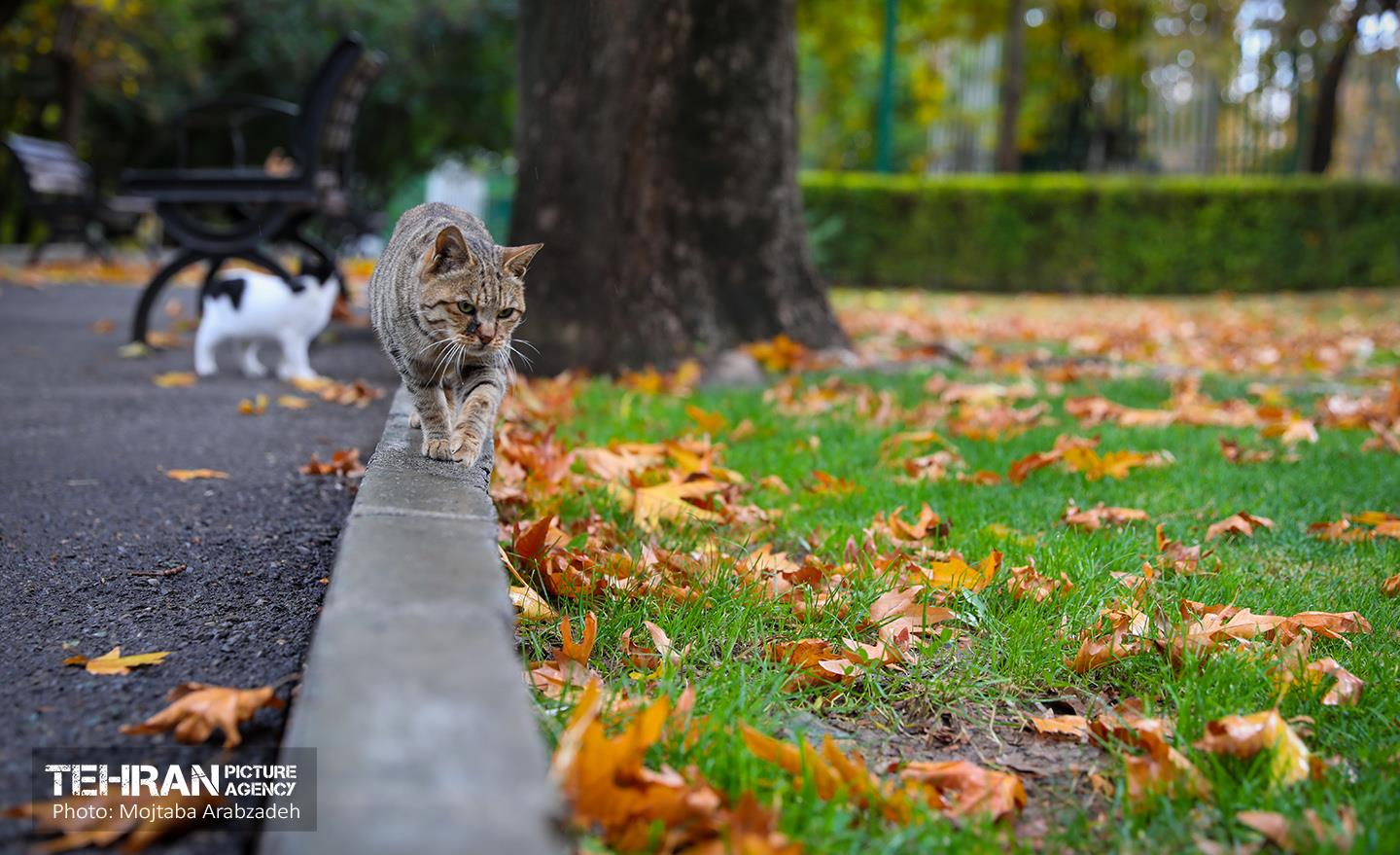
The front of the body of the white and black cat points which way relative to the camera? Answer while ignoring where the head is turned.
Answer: to the viewer's right

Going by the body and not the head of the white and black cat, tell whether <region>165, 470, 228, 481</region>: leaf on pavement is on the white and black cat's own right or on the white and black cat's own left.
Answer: on the white and black cat's own right

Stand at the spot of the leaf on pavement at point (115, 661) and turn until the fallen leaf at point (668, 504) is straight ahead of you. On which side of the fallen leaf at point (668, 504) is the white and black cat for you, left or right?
left

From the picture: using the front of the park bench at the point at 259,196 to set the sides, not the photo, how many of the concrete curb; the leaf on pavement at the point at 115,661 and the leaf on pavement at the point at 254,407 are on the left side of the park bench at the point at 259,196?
3

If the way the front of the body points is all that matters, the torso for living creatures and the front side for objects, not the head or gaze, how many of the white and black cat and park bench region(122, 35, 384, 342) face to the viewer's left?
1

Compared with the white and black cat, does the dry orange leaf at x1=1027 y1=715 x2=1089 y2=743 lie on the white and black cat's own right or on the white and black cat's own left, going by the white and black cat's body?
on the white and black cat's own right

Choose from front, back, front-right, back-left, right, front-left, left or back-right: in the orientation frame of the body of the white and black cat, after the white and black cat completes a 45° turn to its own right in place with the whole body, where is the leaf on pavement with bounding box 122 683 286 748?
front-right

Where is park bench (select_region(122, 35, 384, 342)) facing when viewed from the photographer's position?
facing to the left of the viewer

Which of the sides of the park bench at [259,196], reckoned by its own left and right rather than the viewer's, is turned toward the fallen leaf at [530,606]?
left

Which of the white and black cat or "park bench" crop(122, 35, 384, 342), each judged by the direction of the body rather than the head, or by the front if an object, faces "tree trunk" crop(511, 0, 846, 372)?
the white and black cat
